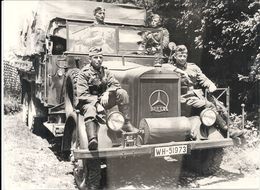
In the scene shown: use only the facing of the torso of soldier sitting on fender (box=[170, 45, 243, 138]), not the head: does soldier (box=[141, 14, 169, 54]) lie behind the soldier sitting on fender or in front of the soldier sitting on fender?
behind

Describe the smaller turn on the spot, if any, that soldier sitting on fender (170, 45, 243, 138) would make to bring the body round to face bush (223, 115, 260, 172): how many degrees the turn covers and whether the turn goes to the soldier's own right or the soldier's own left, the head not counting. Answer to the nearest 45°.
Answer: approximately 90° to the soldier's own left

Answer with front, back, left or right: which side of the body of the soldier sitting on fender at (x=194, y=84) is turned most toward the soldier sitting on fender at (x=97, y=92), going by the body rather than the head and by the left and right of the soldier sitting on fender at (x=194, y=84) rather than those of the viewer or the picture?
right

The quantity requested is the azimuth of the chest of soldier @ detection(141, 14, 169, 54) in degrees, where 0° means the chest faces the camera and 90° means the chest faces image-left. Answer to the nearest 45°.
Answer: approximately 45°

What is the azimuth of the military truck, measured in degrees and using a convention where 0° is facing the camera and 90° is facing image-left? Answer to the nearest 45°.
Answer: approximately 315°
